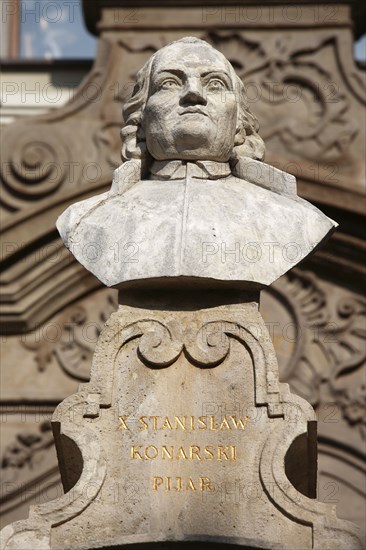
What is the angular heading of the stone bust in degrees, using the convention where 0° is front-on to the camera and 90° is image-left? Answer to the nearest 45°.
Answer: approximately 0°
